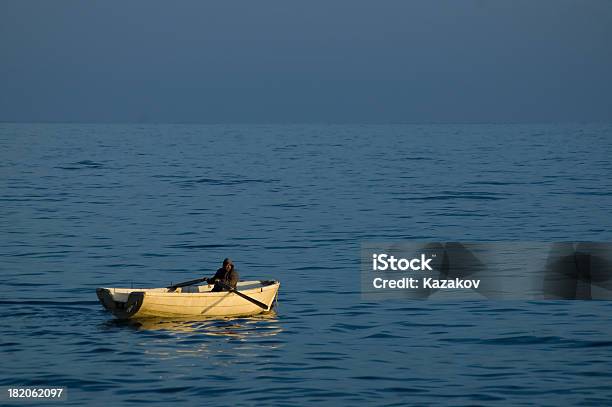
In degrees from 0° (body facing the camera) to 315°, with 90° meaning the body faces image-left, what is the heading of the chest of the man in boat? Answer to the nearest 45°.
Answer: approximately 45°

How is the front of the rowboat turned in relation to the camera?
facing away from the viewer and to the right of the viewer
